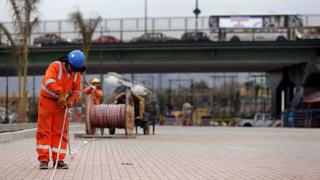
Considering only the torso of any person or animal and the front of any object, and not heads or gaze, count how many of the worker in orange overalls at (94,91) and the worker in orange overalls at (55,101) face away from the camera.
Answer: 0

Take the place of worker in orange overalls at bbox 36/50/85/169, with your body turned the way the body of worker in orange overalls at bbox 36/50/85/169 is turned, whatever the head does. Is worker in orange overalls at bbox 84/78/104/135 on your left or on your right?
on your left

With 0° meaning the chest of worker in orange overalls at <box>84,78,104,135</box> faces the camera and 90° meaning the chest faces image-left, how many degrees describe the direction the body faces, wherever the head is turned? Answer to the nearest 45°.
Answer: approximately 45°

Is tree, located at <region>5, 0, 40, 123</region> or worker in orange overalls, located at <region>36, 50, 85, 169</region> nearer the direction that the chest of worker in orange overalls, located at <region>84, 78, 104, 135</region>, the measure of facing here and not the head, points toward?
the worker in orange overalls

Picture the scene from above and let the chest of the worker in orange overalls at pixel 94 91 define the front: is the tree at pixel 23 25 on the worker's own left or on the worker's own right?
on the worker's own right

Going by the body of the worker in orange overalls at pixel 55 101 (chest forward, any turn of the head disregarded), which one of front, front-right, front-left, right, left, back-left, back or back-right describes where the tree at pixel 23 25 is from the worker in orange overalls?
back-left

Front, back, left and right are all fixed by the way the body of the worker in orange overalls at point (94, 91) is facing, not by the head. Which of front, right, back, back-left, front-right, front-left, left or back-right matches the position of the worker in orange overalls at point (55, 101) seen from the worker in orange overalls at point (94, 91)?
front-left

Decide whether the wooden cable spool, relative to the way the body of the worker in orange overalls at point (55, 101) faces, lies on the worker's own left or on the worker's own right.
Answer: on the worker's own left
